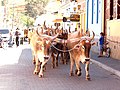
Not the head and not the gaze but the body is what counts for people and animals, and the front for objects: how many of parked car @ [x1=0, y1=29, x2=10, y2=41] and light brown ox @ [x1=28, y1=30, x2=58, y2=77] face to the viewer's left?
0

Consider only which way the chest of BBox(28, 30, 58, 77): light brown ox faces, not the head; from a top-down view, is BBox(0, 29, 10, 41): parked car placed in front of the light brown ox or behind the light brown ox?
behind

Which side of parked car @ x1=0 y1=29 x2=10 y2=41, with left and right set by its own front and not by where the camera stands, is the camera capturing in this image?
front

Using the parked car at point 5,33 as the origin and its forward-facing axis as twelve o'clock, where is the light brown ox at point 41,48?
The light brown ox is roughly at 12 o'clock from the parked car.
